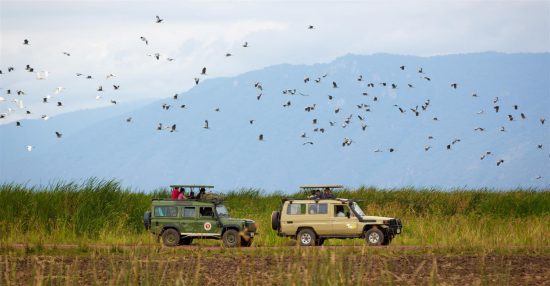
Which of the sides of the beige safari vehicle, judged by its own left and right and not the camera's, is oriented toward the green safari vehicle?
back

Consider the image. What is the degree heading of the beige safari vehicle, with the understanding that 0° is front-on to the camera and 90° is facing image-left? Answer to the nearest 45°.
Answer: approximately 270°
